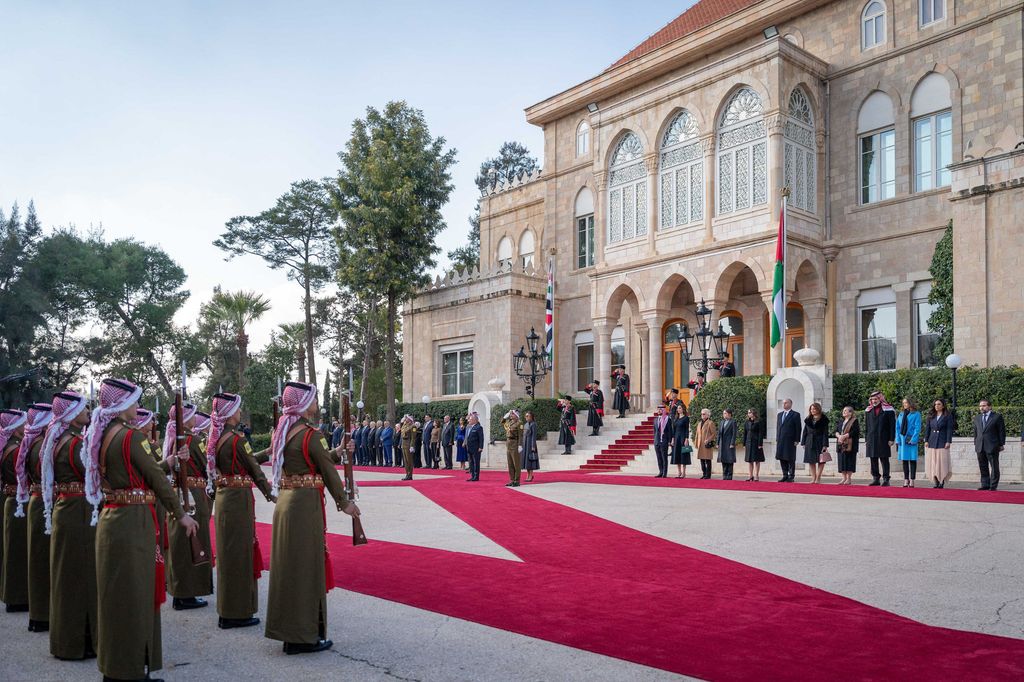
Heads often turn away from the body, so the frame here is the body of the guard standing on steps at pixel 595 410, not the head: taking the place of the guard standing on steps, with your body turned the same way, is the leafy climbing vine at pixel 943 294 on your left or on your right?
on your left

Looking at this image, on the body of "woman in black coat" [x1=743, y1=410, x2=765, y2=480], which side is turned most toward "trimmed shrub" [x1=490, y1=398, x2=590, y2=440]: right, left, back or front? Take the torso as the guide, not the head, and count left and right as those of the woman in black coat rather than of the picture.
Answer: right

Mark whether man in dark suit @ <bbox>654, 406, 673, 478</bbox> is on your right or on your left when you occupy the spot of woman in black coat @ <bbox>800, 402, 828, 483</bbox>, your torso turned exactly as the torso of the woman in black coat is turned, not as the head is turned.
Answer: on your right

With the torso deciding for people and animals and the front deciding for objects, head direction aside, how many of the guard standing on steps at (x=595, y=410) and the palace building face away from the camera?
0

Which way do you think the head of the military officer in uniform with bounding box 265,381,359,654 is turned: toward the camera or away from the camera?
away from the camera

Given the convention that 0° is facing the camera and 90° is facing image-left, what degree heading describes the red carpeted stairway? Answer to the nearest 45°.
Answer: approximately 45°

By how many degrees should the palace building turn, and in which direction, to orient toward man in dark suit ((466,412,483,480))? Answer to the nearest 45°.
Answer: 0° — it already faces them

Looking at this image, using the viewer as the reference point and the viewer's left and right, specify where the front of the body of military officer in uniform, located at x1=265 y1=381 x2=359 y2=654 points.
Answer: facing away from the viewer and to the right of the viewer

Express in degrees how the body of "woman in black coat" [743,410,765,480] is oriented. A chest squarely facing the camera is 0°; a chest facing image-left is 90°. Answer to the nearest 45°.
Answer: approximately 45°

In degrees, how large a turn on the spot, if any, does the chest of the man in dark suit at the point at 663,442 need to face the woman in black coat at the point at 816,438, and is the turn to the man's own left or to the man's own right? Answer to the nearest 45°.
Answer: approximately 90° to the man's own left

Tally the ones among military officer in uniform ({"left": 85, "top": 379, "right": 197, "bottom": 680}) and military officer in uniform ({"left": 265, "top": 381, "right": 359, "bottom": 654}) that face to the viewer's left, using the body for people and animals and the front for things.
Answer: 0

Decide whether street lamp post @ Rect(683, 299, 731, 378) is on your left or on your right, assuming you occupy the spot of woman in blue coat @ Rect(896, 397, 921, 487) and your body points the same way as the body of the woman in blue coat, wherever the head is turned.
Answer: on your right
